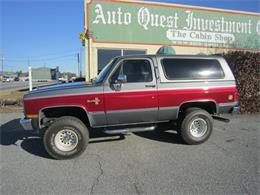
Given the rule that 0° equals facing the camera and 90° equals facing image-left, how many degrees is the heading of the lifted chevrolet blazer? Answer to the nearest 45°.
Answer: approximately 90°

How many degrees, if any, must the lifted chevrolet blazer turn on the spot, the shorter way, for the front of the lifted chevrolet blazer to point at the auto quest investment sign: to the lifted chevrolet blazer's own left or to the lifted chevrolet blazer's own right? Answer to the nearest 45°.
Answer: approximately 90° to the lifted chevrolet blazer's own right
